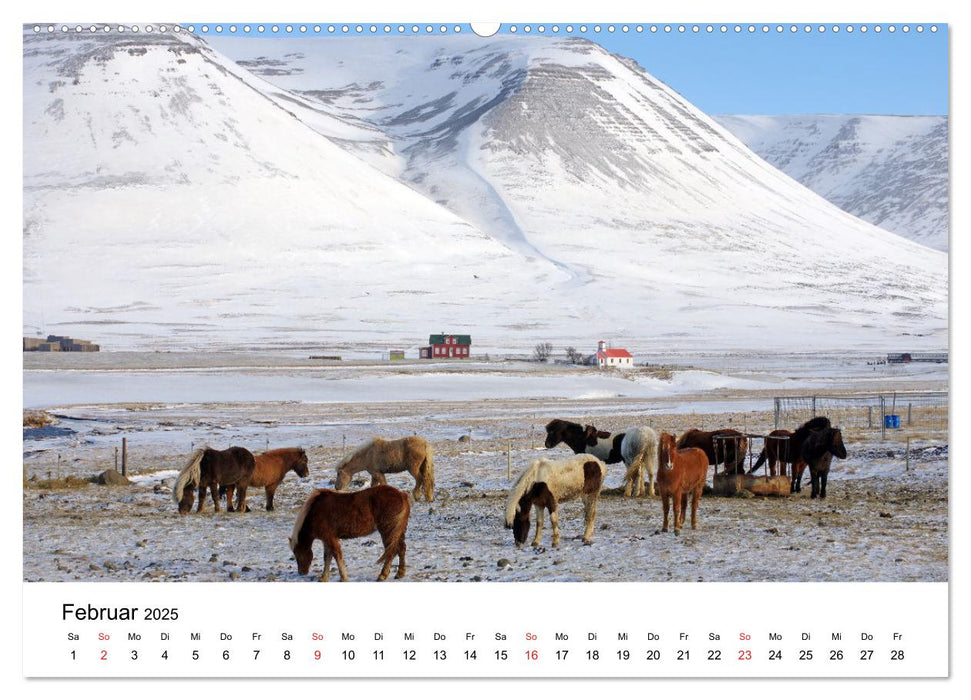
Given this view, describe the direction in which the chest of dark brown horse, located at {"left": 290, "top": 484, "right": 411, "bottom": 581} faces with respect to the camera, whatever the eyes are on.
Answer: to the viewer's left

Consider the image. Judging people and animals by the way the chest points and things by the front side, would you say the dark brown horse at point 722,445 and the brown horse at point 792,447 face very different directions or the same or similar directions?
very different directions

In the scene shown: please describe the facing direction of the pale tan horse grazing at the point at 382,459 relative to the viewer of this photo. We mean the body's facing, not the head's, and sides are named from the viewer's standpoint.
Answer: facing to the left of the viewer

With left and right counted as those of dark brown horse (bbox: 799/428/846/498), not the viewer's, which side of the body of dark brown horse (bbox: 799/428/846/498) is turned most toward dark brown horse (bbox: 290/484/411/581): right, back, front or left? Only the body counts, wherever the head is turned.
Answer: right

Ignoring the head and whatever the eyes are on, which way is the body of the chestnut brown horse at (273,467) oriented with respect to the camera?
to the viewer's right

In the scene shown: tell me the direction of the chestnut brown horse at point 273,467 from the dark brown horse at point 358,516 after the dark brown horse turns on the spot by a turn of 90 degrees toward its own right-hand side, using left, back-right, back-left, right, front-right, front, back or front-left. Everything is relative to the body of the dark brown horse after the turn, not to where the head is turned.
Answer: front

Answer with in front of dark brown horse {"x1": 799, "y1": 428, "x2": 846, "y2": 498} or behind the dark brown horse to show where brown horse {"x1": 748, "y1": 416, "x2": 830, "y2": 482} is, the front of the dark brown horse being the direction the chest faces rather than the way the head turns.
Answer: behind

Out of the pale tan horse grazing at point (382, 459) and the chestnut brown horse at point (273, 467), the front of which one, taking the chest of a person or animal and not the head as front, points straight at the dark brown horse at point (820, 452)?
the chestnut brown horse

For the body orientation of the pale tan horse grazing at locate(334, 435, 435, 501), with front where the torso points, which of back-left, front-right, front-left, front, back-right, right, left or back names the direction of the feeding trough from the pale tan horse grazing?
back

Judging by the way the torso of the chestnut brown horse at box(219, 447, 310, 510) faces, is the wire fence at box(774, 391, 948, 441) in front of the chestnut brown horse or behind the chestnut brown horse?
in front
